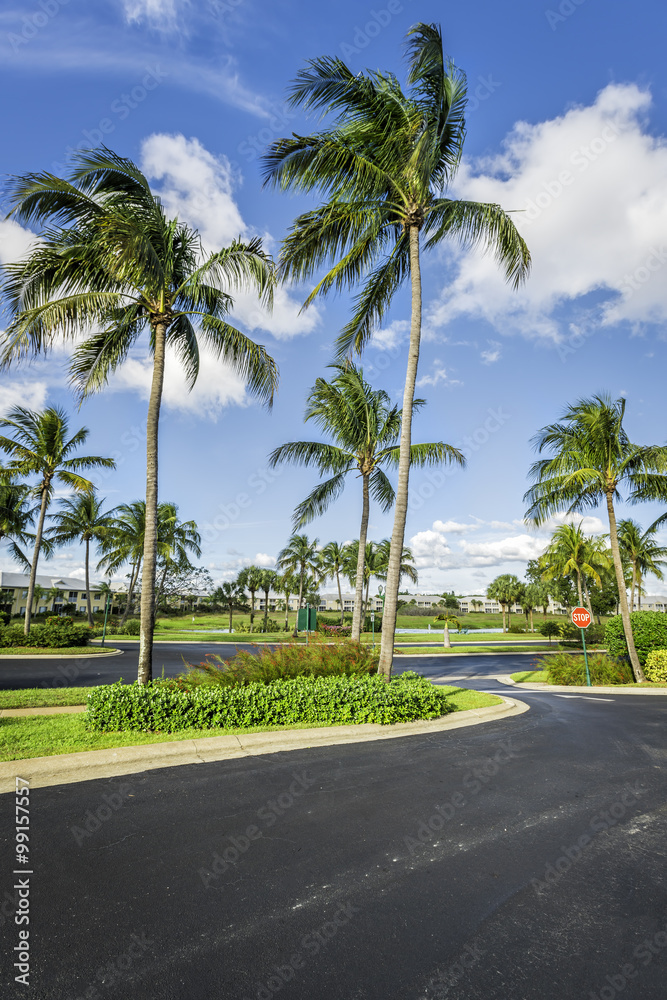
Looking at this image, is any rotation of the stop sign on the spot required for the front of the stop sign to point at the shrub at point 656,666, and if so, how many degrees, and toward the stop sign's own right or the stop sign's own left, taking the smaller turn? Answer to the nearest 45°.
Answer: approximately 135° to the stop sign's own left

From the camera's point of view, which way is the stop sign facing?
toward the camera

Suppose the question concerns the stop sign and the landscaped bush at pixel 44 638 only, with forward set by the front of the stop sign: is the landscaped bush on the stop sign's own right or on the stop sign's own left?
on the stop sign's own right

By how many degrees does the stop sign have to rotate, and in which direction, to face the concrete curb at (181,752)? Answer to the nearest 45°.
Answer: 0° — it already faces it

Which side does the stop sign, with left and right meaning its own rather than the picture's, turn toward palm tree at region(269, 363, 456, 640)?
back

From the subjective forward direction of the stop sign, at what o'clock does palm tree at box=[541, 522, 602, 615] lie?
The palm tree is roughly at 6 o'clock from the stop sign.

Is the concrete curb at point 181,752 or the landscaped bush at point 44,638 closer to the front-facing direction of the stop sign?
the concrete curb

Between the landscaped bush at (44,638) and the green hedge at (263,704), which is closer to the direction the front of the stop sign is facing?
the green hedge

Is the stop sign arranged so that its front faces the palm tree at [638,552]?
no

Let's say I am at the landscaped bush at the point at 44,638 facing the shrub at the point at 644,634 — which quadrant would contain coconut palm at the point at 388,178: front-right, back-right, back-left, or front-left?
front-right

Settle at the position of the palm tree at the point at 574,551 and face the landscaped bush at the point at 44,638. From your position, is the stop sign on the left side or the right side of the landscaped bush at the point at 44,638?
left

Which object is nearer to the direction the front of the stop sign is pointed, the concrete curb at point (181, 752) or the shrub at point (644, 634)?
the concrete curb

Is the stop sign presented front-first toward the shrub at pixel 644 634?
no

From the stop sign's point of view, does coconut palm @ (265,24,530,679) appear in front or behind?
in front

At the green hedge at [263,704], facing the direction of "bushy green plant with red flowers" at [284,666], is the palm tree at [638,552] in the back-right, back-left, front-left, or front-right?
front-right

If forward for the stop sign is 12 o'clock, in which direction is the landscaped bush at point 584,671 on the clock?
The landscaped bush is roughly at 6 o'clock from the stop sign.
